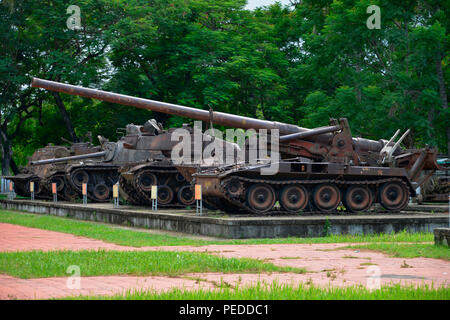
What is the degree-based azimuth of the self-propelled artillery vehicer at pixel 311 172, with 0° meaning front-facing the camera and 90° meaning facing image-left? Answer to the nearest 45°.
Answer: approximately 90°

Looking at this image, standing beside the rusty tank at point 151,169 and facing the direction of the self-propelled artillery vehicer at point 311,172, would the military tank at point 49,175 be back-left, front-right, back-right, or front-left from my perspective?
back-left

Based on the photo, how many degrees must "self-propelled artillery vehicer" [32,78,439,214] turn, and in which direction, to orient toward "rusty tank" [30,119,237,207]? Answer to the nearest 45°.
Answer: approximately 45° to its right

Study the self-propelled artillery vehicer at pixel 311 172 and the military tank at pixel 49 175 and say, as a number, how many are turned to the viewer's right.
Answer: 0

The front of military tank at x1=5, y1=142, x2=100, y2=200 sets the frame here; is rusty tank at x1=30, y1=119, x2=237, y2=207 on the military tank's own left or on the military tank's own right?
on the military tank's own left

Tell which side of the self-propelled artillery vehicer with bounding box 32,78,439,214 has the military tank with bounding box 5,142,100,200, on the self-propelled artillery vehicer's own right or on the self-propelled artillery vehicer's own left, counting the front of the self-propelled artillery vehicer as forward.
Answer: on the self-propelled artillery vehicer's own right

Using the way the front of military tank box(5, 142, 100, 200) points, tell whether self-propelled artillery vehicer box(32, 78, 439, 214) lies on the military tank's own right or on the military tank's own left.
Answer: on the military tank's own left

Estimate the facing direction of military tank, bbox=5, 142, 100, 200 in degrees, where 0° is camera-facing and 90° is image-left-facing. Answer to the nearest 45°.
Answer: approximately 45°
